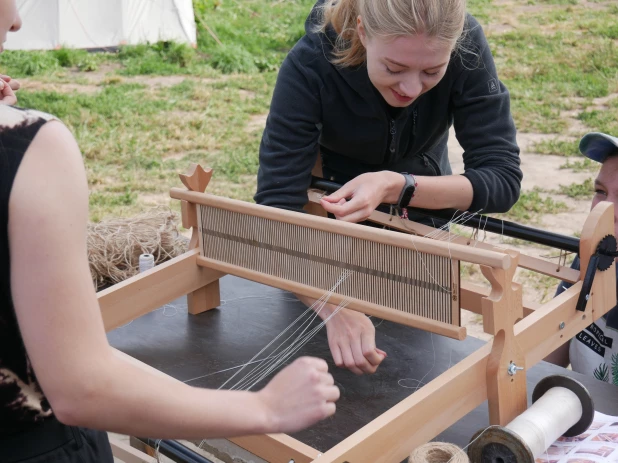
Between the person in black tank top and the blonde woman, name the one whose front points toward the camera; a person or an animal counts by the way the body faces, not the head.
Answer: the blonde woman

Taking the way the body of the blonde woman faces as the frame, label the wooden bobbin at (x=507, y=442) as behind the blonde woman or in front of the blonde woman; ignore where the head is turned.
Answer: in front

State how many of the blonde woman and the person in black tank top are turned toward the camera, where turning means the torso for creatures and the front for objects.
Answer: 1

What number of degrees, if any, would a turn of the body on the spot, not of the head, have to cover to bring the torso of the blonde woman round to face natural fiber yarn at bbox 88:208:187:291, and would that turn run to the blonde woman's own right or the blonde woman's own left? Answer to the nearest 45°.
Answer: approximately 90° to the blonde woman's own right

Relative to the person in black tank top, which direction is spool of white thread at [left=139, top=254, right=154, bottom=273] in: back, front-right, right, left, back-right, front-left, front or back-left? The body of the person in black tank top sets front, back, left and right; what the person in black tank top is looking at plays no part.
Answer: left

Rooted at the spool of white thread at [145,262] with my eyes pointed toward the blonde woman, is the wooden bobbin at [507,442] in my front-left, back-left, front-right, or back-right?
front-right

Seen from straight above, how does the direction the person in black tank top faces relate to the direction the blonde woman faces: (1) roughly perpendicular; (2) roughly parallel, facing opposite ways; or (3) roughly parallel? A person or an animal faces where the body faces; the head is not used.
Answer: roughly perpendicular

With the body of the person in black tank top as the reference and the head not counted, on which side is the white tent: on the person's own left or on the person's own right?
on the person's own left

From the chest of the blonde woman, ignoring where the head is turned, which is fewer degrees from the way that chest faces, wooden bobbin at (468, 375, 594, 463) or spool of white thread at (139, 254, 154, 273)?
the wooden bobbin

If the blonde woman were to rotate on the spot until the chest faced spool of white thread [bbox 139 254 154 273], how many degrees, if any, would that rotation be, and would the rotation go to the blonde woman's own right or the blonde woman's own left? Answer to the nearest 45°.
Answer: approximately 90° to the blonde woman's own right

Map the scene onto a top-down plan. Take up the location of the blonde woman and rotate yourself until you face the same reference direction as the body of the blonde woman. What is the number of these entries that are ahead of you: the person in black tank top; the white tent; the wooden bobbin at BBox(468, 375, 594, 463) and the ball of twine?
3

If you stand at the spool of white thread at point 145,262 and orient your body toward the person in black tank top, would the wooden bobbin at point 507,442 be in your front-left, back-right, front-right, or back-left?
front-left

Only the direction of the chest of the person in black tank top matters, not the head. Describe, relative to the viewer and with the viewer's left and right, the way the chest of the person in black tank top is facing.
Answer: facing to the right of the viewer

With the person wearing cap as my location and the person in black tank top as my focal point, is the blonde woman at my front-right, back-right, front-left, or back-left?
front-right

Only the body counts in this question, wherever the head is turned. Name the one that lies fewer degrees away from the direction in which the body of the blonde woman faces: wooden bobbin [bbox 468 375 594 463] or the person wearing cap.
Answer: the wooden bobbin

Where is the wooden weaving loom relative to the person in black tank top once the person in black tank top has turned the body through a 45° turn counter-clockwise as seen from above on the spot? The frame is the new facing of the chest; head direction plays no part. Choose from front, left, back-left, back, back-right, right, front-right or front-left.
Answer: front

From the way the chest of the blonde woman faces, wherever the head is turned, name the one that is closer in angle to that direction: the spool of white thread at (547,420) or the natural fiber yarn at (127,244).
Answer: the spool of white thread

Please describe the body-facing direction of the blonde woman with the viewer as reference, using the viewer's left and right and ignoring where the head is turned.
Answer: facing the viewer
